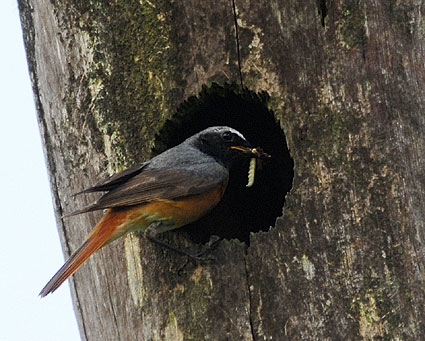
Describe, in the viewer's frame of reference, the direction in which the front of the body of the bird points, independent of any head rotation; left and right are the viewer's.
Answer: facing to the right of the viewer
